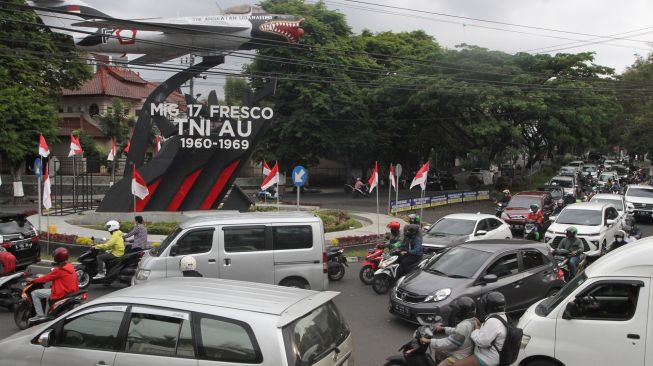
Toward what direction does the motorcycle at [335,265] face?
to the viewer's left

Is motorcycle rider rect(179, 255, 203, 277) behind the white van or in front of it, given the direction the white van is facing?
in front

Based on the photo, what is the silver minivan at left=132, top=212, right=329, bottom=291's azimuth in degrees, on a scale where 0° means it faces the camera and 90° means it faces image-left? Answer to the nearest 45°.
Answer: approximately 90°

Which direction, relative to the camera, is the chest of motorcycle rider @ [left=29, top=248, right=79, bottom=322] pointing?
to the viewer's left

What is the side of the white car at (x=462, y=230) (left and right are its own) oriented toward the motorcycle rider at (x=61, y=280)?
front

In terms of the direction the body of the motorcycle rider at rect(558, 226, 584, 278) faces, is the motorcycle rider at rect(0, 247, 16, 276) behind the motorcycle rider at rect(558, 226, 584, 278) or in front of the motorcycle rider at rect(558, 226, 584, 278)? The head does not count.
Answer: in front

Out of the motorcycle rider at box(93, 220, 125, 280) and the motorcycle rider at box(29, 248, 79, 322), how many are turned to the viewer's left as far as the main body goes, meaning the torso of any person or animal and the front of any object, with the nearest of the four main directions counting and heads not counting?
2

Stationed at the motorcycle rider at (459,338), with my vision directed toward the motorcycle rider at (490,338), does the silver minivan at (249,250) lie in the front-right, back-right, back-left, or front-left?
back-left

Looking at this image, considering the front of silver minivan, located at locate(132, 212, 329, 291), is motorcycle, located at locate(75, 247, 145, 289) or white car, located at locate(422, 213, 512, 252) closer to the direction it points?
the motorcycle
